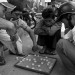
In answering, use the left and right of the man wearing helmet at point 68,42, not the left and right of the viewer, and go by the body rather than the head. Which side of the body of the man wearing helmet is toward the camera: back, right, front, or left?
left
